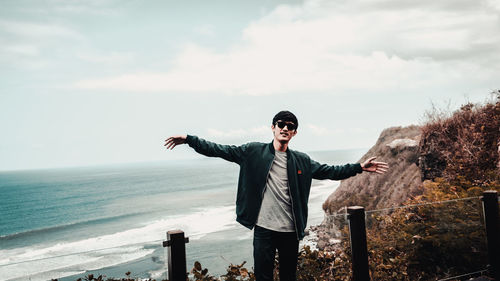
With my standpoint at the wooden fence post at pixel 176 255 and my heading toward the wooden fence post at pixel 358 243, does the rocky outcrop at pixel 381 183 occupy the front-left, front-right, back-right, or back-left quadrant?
front-left

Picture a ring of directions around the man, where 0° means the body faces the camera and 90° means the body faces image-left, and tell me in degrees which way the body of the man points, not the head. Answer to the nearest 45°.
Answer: approximately 0°

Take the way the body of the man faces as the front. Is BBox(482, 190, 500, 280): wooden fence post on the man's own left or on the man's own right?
on the man's own left

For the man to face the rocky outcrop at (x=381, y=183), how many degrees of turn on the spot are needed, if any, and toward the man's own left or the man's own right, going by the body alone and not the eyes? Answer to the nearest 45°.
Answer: approximately 180°

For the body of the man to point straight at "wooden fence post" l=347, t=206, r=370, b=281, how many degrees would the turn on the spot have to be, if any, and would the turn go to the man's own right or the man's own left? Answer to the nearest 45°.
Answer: approximately 135° to the man's own left

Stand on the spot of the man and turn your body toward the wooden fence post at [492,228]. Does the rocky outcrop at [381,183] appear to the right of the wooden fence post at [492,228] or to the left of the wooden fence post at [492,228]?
left
